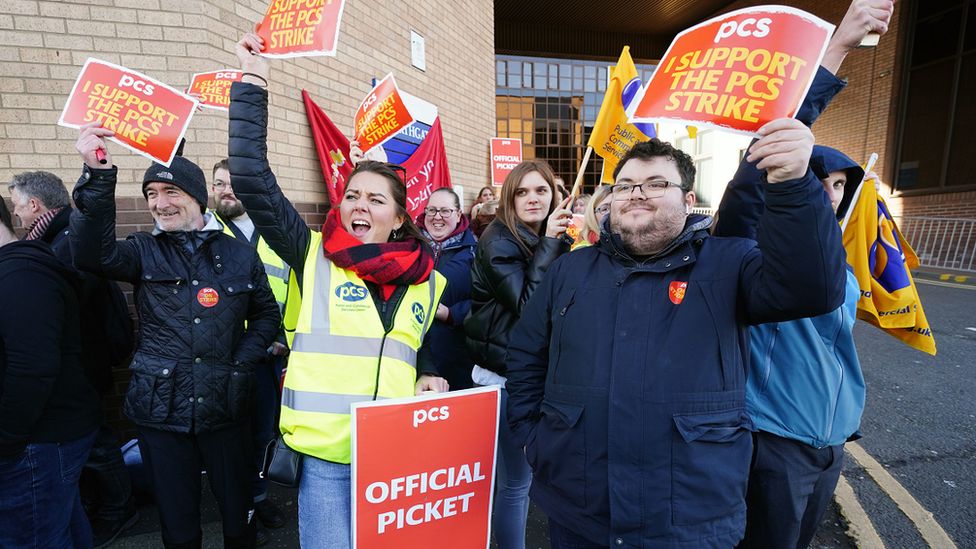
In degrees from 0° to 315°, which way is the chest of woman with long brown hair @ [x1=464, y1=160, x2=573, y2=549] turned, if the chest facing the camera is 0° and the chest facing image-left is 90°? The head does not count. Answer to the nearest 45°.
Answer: approximately 315°

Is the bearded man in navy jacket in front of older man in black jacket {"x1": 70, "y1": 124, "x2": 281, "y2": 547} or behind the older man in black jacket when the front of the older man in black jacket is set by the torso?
in front

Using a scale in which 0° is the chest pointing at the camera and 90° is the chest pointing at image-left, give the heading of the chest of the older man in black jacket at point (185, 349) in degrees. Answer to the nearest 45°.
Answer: approximately 0°

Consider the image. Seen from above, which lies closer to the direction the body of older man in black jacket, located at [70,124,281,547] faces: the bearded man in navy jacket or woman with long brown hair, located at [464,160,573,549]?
the bearded man in navy jacket

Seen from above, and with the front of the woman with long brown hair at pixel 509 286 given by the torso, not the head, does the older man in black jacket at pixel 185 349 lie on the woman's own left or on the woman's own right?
on the woman's own right

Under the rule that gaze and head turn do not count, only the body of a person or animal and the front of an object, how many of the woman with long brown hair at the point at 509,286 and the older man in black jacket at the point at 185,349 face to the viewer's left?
0

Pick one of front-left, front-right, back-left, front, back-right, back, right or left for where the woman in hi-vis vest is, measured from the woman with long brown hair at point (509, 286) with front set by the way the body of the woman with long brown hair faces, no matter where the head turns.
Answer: right

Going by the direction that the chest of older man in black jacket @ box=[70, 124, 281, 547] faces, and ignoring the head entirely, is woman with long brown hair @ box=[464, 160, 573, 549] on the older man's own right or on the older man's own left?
on the older man's own left

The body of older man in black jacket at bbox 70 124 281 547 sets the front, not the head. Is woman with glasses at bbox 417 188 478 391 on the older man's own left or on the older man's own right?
on the older man's own left
